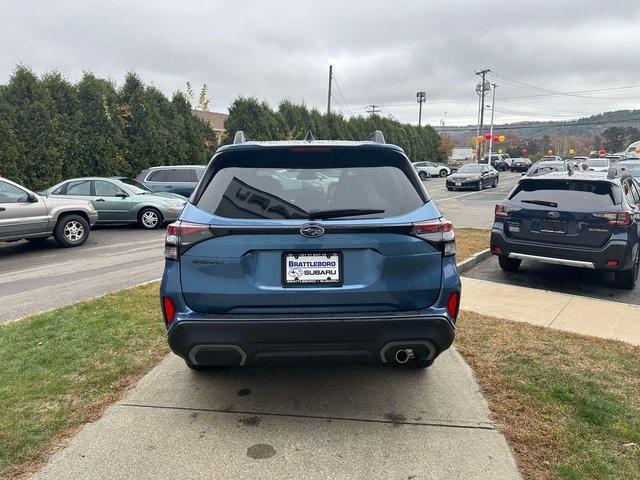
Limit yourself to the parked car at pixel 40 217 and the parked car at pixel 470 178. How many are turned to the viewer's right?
1

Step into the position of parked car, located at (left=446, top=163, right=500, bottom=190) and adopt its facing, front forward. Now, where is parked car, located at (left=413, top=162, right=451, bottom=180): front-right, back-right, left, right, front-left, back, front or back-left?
back-right

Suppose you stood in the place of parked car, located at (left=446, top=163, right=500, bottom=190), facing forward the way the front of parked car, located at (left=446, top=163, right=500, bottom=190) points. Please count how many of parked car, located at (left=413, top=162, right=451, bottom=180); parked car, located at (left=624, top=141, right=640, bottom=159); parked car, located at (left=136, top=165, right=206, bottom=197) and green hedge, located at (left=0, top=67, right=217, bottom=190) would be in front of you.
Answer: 2

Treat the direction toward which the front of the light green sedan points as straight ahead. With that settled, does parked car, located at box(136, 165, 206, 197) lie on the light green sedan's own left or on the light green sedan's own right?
on the light green sedan's own left

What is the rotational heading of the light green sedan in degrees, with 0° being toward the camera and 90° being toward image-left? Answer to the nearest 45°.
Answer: approximately 315°

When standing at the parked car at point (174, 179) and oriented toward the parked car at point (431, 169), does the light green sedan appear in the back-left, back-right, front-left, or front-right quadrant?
back-right

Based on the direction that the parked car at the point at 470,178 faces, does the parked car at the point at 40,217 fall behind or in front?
in front

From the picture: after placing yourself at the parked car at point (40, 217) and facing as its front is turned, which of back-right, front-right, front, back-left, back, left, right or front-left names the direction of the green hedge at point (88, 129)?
left

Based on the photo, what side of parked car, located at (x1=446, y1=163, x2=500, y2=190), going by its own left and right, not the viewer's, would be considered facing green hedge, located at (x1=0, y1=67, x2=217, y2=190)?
front

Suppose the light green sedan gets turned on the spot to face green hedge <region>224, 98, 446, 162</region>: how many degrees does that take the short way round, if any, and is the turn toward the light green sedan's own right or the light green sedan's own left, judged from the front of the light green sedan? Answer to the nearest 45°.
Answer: approximately 90° to the light green sedan's own left

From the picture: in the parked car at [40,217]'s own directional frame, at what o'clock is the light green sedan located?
The light green sedan is roughly at 10 o'clock from the parked car.

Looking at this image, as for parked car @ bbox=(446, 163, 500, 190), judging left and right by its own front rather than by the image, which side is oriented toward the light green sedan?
front

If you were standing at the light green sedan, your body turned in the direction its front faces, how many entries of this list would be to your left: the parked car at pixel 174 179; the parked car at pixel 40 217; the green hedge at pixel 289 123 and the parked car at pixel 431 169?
3

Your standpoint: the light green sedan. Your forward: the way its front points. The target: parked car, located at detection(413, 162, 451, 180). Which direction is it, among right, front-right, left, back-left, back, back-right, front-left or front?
left
